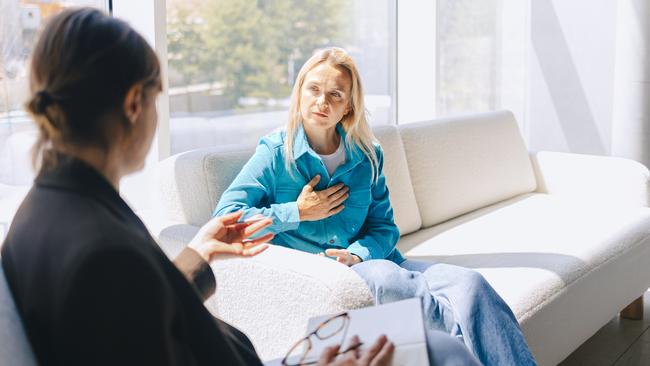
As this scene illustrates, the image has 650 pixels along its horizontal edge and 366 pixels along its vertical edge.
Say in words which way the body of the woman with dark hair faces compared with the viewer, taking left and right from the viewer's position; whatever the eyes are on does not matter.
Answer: facing away from the viewer and to the right of the viewer

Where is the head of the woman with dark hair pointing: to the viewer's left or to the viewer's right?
to the viewer's right

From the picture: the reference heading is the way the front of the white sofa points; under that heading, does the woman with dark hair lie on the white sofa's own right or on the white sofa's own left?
on the white sofa's own right

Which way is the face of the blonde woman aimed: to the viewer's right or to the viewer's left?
to the viewer's left
